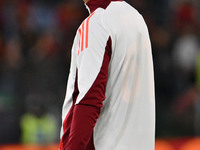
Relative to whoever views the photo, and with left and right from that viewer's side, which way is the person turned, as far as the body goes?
facing away from the viewer and to the left of the viewer
